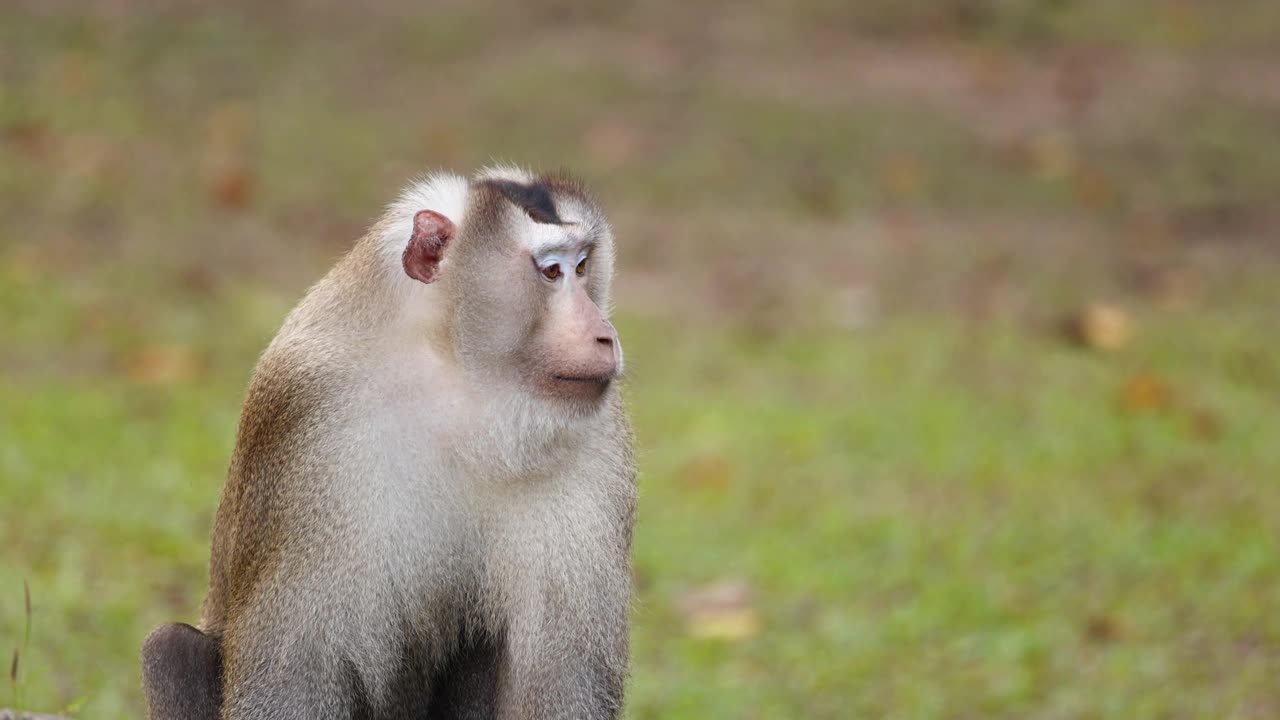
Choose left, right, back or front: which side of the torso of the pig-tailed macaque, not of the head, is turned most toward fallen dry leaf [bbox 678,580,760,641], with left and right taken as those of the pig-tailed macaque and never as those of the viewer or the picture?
left

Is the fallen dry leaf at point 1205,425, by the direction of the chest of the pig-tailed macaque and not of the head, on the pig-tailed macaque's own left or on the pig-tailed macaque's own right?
on the pig-tailed macaque's own left

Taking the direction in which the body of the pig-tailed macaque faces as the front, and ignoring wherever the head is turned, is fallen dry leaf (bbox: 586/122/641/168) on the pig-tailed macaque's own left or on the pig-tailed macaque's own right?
on the pig-tailed macaque's own left

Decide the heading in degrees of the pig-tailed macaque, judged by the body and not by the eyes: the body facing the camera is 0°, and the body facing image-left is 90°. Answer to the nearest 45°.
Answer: approximately 315°

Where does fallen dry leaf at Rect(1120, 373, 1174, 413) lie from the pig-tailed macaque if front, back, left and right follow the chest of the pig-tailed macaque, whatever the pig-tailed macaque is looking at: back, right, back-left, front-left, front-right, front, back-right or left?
left

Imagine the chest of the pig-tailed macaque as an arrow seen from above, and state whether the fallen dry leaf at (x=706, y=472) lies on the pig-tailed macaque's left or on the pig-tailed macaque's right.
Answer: on the pig-tailed macaque's left

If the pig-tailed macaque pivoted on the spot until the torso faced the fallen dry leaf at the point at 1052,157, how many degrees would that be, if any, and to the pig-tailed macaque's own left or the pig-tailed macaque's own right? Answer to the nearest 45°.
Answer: approximately 90° to the pig-tailed macaque's own left

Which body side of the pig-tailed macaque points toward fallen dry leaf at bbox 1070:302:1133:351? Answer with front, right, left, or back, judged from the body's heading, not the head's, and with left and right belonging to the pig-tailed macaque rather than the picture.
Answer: left
